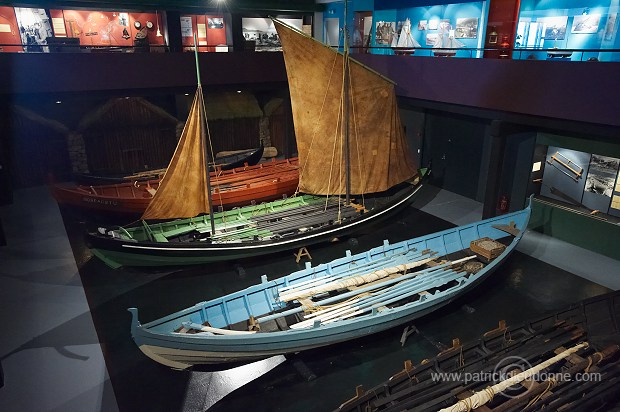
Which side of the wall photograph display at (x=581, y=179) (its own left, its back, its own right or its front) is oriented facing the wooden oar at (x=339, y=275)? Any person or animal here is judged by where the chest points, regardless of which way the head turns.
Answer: front

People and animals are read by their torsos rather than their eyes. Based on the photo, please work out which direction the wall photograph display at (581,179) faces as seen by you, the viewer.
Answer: facing the viewer and to the left of the viewer

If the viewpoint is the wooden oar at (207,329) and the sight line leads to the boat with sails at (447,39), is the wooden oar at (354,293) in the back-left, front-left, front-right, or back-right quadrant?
front-right

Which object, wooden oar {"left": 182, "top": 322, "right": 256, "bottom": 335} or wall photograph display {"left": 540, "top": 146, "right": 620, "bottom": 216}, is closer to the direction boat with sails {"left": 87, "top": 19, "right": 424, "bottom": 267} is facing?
the wall photograph display

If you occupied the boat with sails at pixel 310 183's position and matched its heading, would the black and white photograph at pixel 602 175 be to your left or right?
on your right

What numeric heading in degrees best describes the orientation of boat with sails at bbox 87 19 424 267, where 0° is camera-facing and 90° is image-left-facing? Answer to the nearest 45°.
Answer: approximately 225°

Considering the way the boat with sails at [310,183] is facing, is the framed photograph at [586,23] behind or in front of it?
in front

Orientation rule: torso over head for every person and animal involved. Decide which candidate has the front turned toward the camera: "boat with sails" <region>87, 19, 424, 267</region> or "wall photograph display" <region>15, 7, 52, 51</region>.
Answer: the wall photograph display

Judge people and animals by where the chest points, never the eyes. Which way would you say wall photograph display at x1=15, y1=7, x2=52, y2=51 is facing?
toward the camera

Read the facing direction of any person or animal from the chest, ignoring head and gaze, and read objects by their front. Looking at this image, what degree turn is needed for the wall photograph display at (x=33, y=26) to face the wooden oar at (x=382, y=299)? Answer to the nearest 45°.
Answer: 0° — it already faces it
